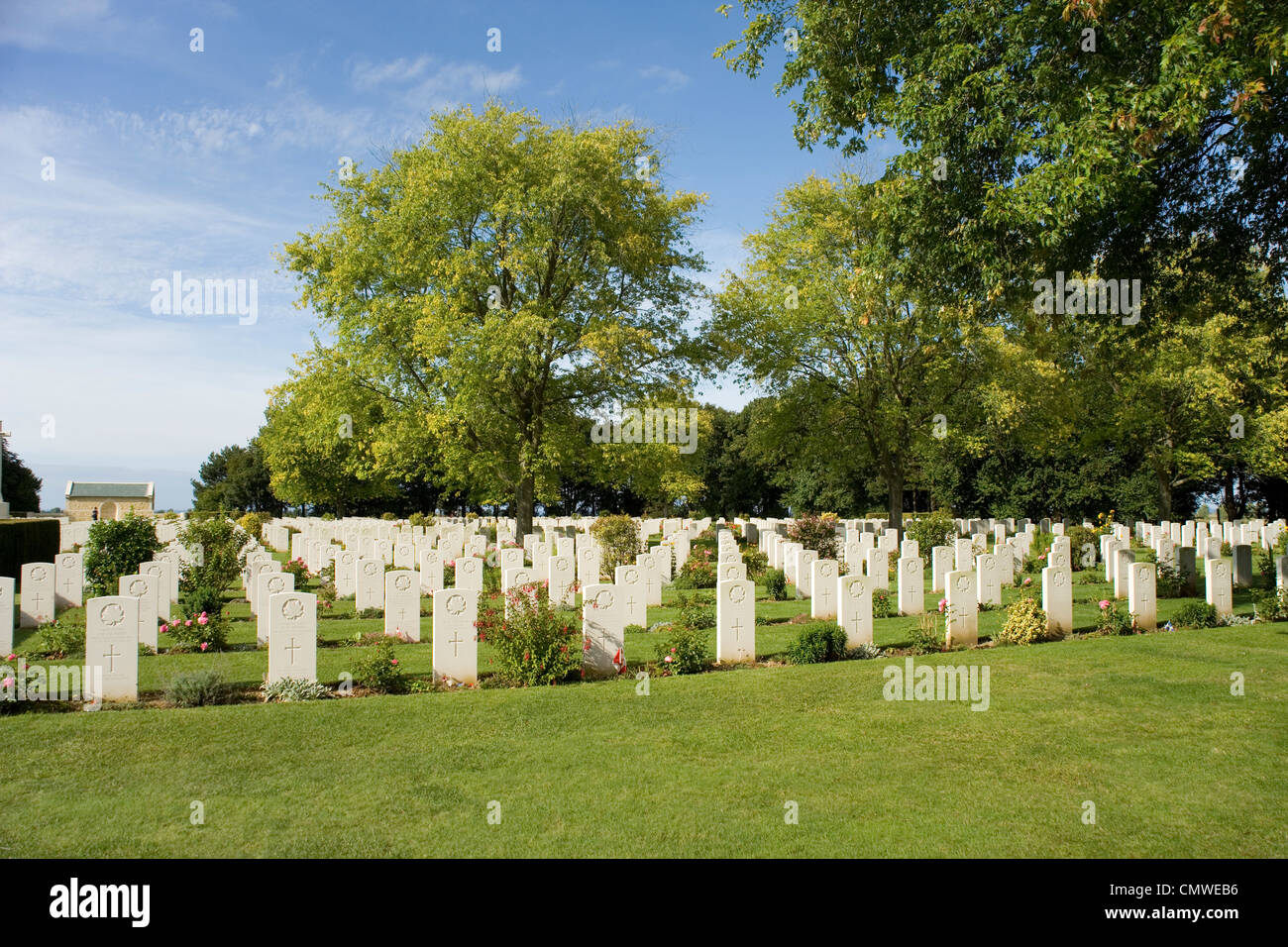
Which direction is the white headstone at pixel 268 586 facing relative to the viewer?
toward the camera

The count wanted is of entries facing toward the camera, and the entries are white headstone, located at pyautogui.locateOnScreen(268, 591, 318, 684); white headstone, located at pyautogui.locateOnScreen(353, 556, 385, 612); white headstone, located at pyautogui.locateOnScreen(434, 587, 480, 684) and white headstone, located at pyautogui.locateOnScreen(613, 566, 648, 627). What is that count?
4

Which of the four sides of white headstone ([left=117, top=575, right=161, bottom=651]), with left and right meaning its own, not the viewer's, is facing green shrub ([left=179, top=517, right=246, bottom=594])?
back

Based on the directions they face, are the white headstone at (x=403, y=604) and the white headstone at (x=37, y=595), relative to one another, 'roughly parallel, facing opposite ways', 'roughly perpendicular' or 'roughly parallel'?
roughly parallel

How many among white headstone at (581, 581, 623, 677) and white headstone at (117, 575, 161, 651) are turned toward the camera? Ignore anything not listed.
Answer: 2

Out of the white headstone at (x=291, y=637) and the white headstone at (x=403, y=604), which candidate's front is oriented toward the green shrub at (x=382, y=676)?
the white headstone at (x=403, y=604)

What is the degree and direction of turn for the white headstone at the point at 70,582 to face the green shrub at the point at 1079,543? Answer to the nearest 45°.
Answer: approximately 90° to its left

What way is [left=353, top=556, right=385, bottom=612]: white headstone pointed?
toward the camera

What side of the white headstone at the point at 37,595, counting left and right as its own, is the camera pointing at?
front

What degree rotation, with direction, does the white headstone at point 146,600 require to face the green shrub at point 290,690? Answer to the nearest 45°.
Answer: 0° — it already faces it

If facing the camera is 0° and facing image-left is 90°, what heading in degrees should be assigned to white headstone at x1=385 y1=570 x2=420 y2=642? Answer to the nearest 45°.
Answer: approximately 0°

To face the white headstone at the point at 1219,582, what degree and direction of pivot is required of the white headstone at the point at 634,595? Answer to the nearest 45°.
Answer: approximately 90° to its left

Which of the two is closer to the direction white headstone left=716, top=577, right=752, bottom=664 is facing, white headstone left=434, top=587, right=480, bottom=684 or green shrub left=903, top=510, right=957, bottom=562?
the white headstone

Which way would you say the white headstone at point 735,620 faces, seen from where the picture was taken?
facing the viewer

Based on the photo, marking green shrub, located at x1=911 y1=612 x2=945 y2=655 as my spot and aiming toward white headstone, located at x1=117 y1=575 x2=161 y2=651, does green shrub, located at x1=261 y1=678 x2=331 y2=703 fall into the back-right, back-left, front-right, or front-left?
front-left
